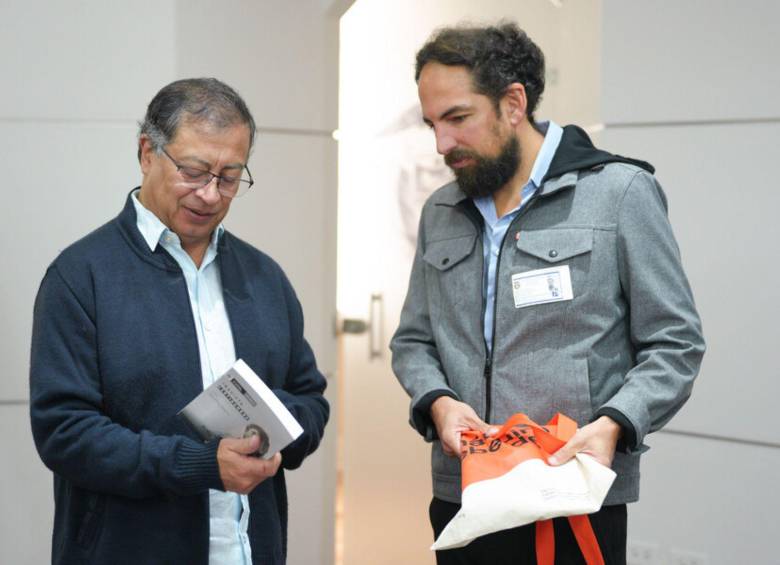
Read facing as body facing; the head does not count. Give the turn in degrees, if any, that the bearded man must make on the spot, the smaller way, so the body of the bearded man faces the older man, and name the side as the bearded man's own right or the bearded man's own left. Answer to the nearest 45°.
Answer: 0° — they already face them

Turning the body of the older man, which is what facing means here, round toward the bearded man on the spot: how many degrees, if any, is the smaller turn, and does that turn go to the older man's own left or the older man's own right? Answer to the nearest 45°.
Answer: approximately 45° to the older man's own left

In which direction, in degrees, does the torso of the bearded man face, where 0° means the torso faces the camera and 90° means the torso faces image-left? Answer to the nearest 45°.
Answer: approximately 45°

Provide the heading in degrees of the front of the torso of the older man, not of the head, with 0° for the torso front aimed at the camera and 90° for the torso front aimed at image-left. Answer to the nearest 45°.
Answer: approximately 315°

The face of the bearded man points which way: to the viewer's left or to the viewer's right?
to the viewer's left
